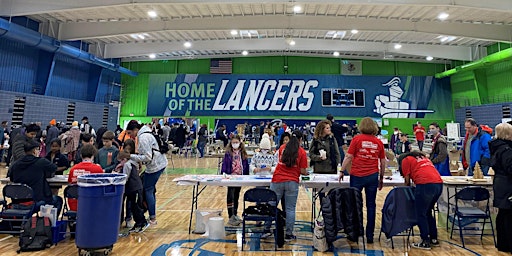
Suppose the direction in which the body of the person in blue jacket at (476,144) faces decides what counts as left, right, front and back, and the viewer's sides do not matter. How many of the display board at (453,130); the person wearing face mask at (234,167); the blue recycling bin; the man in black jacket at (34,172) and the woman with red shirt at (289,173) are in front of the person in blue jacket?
4

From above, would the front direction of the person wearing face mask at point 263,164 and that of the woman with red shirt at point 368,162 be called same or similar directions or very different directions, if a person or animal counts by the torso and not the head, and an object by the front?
very different directions

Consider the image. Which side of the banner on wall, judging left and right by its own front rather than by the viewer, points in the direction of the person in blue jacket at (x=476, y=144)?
front

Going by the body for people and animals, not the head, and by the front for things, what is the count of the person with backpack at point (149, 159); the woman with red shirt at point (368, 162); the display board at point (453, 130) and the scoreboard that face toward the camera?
2

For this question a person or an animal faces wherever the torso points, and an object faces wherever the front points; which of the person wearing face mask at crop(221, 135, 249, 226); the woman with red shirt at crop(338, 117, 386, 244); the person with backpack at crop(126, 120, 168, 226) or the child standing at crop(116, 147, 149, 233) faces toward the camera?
the person wearing face mask

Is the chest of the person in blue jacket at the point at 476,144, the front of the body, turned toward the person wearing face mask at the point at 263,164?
yes

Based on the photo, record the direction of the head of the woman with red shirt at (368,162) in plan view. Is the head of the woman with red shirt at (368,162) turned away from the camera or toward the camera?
away from the camera

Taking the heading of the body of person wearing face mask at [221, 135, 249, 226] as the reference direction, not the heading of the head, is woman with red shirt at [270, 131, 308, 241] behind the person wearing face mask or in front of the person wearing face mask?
in front

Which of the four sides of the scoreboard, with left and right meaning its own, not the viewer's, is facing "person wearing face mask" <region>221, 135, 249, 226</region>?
front

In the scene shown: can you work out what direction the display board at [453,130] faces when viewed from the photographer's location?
facing the viewer

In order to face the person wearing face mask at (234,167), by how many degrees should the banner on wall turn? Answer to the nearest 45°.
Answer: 0° — it already faces them

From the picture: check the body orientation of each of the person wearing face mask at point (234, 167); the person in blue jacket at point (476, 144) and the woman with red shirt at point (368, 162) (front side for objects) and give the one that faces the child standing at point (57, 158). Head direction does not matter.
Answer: the person in blue jacket
